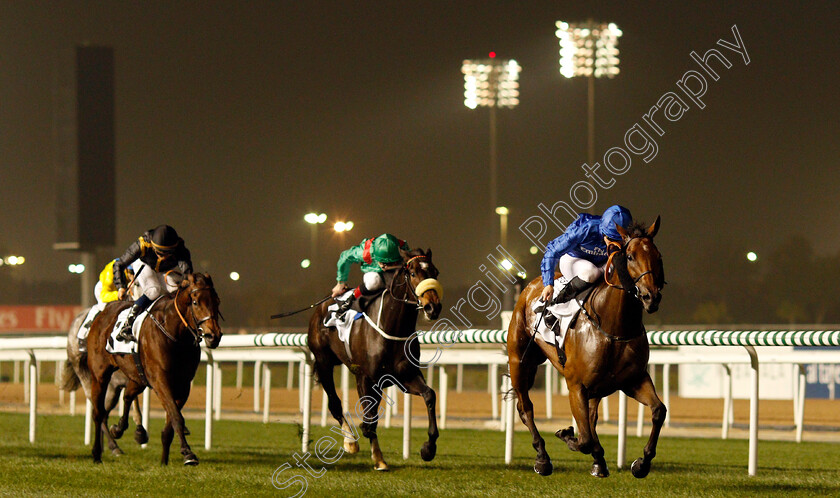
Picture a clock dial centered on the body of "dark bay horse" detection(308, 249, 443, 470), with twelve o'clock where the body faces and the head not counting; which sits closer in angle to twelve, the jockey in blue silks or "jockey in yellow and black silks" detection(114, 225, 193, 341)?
the jockey in blue silks

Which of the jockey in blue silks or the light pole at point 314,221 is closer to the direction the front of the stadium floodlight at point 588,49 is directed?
the jockey in blue silks

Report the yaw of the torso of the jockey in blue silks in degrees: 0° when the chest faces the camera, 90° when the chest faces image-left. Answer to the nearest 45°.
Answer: approximately 315°

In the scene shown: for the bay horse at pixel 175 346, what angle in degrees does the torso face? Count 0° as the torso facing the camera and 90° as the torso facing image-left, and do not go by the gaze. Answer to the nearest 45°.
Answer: approximately 315°

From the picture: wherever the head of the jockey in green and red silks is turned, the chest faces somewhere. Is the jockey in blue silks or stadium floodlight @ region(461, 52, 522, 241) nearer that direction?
the jockey in blue silks

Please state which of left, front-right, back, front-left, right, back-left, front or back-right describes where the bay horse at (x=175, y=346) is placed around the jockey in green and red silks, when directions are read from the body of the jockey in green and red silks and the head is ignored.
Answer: back-right

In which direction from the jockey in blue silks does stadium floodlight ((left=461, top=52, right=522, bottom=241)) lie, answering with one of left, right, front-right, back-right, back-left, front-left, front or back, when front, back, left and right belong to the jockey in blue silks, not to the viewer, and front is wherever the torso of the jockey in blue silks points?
back-left
